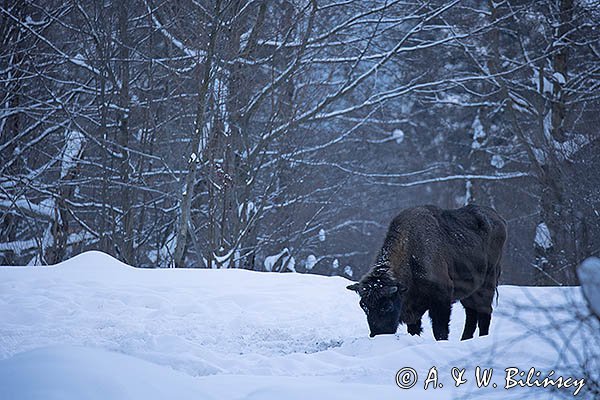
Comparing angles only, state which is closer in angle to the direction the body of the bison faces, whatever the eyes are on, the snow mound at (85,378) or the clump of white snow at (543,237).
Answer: the snow mound

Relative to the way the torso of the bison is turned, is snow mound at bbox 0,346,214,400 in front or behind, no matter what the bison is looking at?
in front

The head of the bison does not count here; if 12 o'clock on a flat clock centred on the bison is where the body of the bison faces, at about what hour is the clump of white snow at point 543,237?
The clump of white snow is roughly at 5 o'clock from the bison.

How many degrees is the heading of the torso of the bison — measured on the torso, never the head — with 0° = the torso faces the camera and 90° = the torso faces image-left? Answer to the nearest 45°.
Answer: approximately 45°
